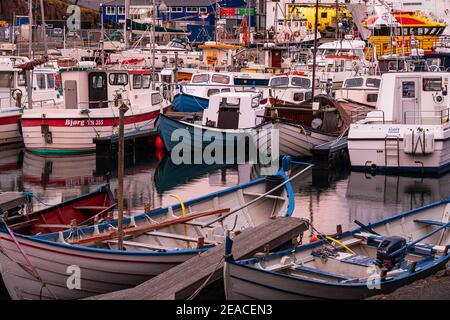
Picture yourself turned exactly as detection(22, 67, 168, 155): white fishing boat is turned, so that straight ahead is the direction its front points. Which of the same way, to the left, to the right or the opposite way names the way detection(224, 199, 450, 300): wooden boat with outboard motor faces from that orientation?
the opposite way

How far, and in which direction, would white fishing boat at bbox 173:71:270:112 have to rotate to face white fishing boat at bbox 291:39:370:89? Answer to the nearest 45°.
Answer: approximately 180°

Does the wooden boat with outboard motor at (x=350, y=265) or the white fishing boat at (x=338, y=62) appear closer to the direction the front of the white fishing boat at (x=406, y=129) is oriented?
the white fishing boat

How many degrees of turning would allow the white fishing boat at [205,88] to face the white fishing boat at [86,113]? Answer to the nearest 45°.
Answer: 0° — it already faces it

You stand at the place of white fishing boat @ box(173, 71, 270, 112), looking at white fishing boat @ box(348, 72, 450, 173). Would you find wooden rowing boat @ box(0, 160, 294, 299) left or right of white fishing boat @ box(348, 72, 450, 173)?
right

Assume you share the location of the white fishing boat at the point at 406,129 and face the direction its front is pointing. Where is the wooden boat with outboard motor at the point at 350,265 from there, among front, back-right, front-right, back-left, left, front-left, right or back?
back-right

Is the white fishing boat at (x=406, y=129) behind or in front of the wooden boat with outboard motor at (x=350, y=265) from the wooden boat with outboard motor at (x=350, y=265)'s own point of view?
behind
